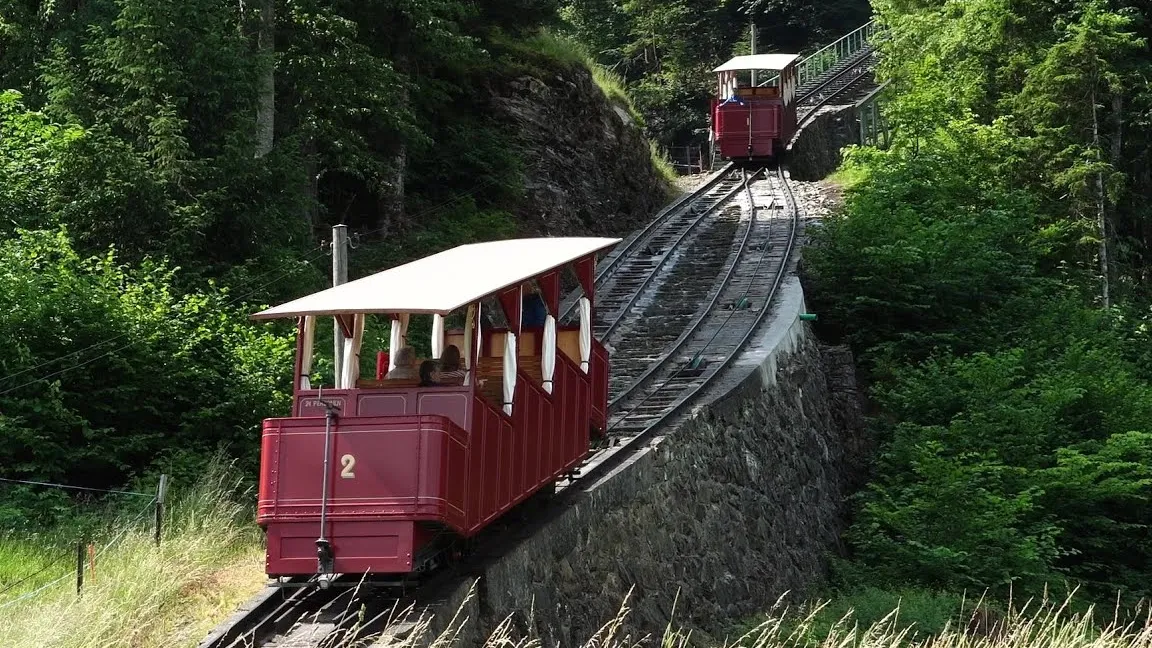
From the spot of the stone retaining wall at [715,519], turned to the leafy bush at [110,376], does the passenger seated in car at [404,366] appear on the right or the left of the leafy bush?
left
